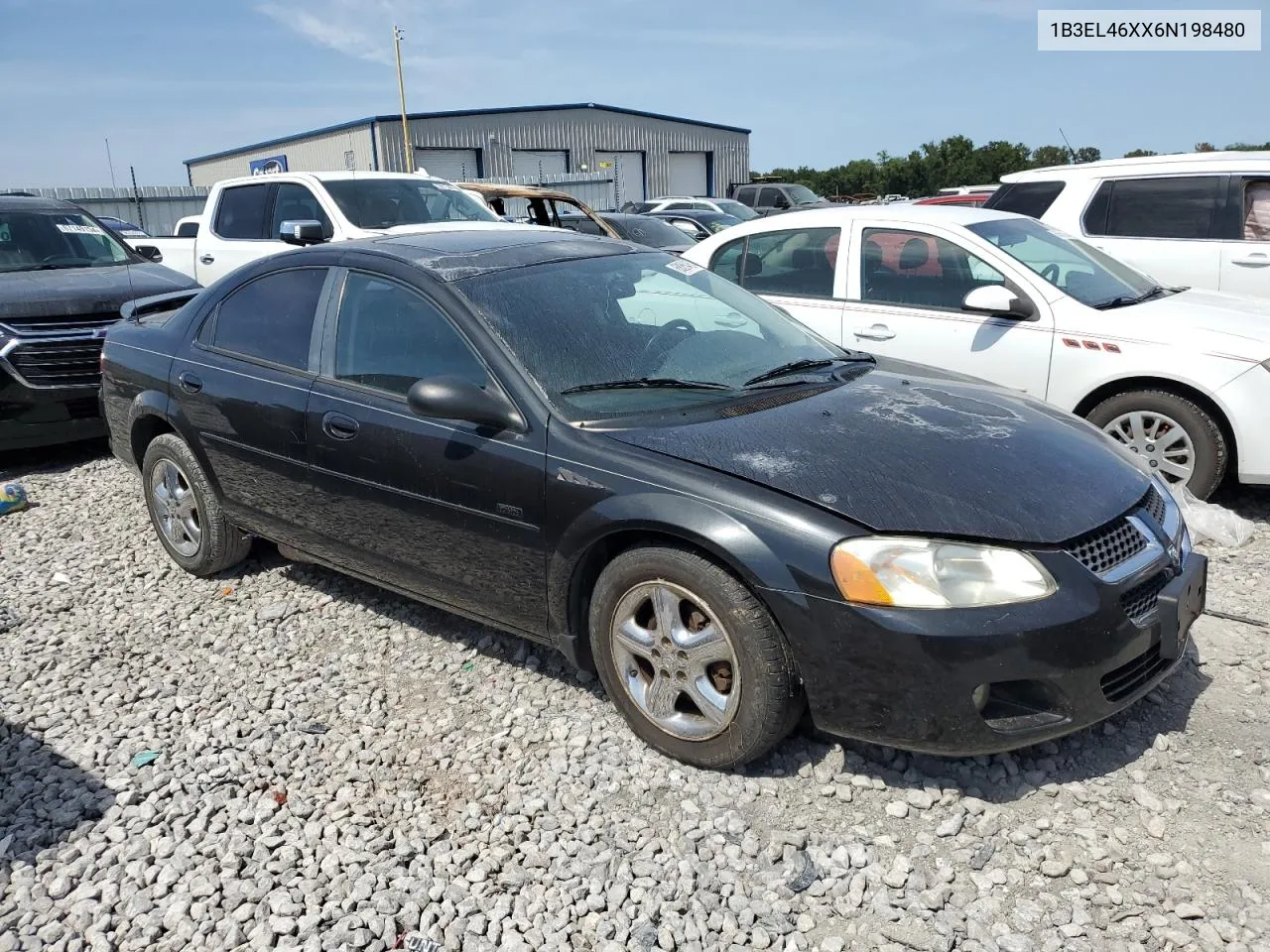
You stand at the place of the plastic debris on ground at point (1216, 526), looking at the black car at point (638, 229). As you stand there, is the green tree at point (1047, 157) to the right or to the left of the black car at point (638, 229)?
right

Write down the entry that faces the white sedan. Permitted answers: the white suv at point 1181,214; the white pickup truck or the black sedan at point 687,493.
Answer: the white pickup truck

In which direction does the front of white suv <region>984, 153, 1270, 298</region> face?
to the viewer's right

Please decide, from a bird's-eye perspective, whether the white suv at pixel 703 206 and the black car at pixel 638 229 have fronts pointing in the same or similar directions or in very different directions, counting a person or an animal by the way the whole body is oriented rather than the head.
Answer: same or similar directions

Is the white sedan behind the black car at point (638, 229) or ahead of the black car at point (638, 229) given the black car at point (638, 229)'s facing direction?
ahead

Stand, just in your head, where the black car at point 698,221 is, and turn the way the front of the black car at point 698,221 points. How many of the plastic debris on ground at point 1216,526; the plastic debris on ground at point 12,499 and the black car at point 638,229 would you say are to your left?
0

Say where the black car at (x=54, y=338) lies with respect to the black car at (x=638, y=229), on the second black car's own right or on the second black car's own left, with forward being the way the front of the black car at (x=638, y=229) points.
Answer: on the second black car's own right

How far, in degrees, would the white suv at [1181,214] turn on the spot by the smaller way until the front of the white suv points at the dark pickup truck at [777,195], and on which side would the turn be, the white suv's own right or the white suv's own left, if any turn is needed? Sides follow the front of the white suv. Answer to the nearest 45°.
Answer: approximately 135° to the white suv's own left

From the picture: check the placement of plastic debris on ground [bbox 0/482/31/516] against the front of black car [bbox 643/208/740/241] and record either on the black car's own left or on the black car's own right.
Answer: on the black car's own right

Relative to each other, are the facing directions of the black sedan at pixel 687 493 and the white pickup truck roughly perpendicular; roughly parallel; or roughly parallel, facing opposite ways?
roughly parallel

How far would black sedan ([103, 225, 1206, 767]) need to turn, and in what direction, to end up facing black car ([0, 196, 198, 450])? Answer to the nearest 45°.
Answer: approximately 180°

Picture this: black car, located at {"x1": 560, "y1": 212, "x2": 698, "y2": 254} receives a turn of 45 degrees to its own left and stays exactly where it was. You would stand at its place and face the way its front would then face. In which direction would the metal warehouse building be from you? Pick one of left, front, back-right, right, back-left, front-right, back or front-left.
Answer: left

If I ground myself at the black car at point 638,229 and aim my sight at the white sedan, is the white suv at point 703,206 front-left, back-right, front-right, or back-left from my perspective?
back-left

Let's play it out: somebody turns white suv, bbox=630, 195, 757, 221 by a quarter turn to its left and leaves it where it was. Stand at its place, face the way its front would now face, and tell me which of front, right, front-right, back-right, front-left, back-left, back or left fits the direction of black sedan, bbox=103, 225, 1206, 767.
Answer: back-right

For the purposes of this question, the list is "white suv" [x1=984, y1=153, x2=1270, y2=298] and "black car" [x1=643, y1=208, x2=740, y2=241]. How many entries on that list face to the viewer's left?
0
